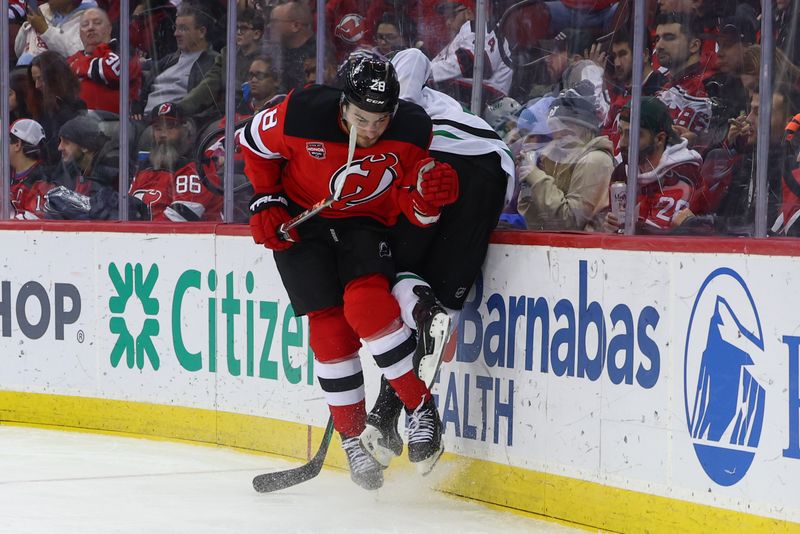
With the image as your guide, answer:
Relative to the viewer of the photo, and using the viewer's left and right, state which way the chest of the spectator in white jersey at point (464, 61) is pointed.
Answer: facing the viewer and to the left of the viewer

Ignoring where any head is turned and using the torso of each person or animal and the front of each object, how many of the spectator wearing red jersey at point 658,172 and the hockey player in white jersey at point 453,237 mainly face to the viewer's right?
0

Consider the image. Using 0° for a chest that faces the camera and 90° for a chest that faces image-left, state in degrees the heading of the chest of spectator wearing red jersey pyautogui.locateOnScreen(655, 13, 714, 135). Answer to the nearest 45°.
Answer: approximately 45°

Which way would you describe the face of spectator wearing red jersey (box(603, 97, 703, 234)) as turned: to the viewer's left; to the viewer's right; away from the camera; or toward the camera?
to the viewer's left

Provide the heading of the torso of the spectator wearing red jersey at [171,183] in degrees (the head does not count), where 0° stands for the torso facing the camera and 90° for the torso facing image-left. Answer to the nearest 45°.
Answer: approximately 45°

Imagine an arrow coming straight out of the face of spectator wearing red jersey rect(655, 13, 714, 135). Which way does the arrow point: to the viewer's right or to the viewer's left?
to the viewer's left

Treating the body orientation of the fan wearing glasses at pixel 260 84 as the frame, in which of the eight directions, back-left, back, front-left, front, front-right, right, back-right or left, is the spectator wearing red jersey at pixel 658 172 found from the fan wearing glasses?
left

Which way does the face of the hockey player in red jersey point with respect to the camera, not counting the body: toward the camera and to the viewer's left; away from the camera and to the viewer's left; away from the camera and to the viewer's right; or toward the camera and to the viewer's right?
toward the camera and to the viewer's left

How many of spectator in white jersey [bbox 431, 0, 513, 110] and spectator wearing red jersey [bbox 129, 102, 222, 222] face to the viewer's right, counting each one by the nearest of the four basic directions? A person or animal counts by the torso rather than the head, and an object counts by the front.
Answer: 0

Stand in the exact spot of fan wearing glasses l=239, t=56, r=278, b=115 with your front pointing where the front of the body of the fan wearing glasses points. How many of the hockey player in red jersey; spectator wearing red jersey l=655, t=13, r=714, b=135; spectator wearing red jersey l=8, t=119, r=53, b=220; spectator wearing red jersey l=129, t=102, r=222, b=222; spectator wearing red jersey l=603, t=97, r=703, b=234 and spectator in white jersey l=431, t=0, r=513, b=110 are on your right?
2
